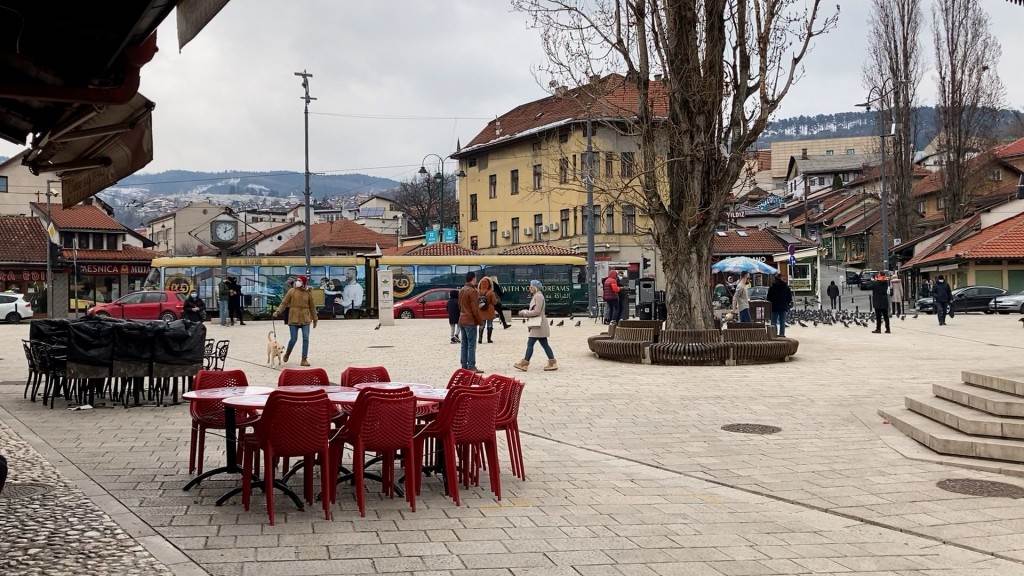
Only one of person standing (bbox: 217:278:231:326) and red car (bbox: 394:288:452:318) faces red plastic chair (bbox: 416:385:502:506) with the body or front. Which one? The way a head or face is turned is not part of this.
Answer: the person standing

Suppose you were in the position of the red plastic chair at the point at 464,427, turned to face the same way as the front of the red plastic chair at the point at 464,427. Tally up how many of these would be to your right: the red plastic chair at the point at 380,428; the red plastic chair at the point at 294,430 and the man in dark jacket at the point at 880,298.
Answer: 1

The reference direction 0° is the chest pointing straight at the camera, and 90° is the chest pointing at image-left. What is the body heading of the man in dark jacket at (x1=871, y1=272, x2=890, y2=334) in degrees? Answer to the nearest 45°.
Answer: approximately 0°

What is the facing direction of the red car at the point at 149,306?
to the viewer's left

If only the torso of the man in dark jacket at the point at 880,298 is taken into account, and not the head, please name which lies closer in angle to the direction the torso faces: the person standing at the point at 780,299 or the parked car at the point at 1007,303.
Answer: the person standing

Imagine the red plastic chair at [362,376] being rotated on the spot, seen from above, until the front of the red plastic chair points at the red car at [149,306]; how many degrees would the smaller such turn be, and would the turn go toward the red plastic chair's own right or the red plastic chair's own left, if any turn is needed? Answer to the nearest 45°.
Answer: approximately 180°
